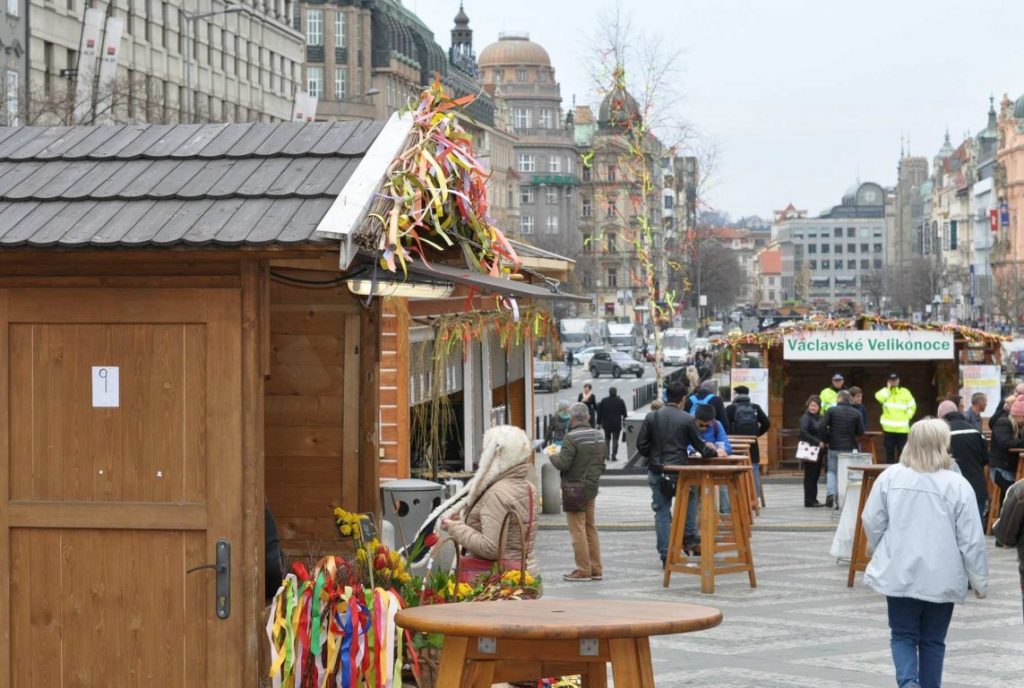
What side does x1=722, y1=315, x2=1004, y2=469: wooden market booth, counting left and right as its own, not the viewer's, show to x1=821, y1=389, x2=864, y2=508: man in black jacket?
front

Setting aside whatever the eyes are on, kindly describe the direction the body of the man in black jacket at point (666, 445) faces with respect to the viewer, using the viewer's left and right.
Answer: facing away from the viewer and to the right of the viewer

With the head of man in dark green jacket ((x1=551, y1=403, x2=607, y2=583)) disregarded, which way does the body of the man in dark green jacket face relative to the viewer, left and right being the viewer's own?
facing away from the viewer and to the left of the viewer

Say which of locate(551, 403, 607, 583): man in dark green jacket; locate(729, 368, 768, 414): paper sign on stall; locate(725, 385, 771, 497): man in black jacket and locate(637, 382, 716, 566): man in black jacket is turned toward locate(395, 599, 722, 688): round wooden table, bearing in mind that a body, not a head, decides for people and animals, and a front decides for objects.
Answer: the paper sign on stall

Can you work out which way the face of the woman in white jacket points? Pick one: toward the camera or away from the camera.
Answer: away from the camera

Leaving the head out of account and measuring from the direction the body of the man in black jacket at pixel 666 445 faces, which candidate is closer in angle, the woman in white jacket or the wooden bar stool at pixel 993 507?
the wooden bar stool

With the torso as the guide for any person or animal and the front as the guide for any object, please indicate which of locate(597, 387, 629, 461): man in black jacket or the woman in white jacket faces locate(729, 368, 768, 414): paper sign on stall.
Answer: the woman in white jacket

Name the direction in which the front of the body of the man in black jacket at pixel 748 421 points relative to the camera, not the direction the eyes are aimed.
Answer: away from the camera

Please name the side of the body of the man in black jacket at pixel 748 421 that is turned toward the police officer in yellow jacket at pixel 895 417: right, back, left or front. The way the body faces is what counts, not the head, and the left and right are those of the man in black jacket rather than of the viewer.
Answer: right

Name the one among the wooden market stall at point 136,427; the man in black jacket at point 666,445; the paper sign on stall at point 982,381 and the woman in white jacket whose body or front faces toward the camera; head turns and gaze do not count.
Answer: the paper sign on stall

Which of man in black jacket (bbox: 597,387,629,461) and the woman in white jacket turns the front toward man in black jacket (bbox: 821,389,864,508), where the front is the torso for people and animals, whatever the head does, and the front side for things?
the woman in white jacket

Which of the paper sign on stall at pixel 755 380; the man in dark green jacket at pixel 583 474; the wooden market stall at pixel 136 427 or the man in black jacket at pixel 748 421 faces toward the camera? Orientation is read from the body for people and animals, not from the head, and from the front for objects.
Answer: the paper sign on stall

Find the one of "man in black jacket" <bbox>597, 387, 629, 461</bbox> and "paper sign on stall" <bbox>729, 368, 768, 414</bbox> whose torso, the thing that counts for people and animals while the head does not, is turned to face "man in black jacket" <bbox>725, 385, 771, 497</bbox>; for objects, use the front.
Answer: the paper sign on stall

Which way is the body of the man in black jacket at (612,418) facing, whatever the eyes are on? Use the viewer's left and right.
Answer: facing away from the viewer
